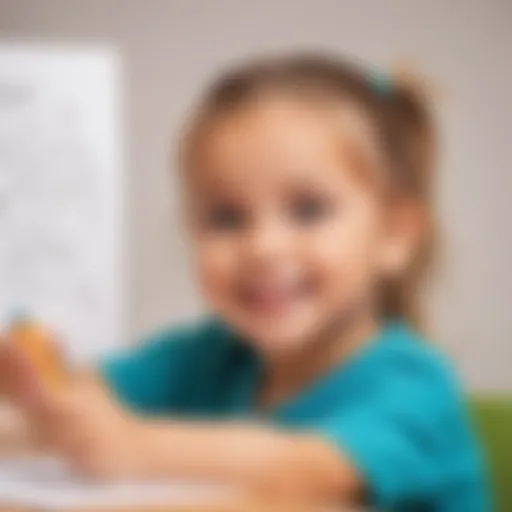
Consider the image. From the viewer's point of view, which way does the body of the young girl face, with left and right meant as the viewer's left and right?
facing the viewer and to the left of the viewer
